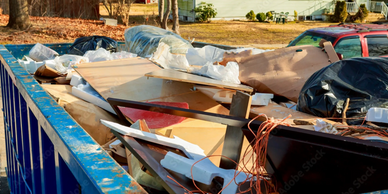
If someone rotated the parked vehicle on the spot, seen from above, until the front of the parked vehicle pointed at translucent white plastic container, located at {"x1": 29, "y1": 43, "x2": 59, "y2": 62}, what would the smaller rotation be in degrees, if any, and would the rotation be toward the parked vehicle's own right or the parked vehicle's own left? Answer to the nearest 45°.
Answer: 0° — it already faces it

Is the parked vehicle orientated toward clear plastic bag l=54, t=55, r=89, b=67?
yes

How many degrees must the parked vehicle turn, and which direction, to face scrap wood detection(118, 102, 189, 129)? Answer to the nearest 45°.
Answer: approximately 45° to its left

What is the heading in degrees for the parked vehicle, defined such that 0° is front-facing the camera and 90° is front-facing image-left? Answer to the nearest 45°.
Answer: approximately 45°

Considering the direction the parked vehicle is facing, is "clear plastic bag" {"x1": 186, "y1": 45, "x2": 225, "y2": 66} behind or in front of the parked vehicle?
in front

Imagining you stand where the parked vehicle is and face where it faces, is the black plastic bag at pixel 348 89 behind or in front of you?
in front

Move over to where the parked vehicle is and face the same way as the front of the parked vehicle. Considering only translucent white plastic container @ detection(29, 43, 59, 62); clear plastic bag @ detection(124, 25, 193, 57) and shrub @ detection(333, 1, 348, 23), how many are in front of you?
2
